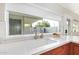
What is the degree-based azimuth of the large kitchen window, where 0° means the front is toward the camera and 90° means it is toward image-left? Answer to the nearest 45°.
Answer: approximately 315°
